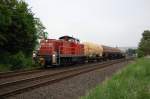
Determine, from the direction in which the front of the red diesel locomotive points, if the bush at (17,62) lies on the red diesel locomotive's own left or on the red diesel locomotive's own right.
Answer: on the red diesel locomotive's own right

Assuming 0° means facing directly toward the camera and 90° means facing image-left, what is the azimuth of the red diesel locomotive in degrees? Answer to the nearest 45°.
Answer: approximately 45°

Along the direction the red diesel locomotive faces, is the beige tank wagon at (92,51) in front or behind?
behind

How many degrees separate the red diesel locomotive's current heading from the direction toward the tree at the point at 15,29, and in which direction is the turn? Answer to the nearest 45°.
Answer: approximately 45° to its right

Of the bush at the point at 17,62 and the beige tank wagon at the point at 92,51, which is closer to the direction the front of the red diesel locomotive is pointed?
the bush
